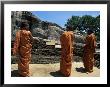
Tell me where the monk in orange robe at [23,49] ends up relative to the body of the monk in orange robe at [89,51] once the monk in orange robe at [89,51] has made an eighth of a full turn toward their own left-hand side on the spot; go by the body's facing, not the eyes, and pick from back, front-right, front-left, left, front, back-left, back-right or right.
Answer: front-left

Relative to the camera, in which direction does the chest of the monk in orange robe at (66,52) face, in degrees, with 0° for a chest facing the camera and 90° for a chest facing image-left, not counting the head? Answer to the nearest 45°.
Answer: approximately 225°

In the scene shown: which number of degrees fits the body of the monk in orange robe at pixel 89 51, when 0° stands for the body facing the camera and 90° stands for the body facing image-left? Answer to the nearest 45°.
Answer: approximately 180°

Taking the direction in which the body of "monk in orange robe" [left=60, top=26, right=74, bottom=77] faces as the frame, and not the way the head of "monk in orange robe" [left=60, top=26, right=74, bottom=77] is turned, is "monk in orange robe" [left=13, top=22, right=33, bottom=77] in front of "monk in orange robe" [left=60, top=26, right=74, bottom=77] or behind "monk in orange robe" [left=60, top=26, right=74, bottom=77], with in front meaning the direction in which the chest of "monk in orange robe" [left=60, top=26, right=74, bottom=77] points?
behind
